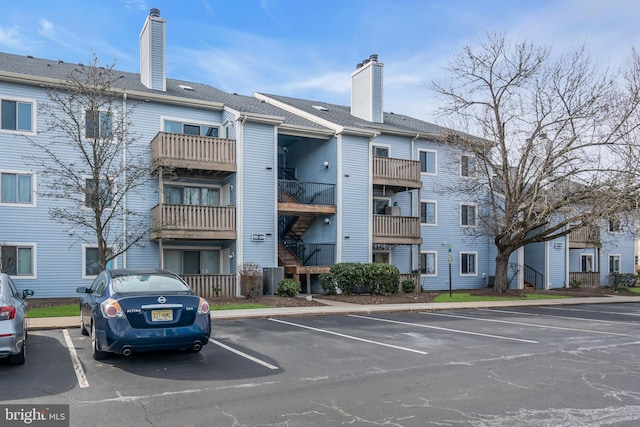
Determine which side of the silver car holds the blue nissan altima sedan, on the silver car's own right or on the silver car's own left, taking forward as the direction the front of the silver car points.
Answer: on the silver car's own right

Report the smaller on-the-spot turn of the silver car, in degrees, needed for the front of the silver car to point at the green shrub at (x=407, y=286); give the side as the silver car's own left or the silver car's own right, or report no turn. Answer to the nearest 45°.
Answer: approximately 45° to the silver car's own right

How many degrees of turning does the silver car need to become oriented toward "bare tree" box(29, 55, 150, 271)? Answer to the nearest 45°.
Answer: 0° — it already faces it

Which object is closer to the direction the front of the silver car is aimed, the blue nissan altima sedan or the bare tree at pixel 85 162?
the bare tree

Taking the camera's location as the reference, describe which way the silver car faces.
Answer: facing away from the viewer

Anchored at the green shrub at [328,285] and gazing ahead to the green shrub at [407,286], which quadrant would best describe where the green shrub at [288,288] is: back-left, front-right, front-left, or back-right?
back-right
